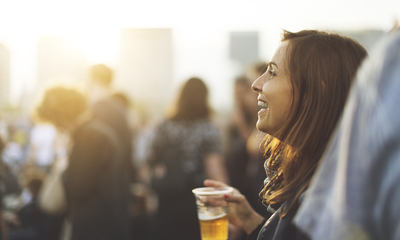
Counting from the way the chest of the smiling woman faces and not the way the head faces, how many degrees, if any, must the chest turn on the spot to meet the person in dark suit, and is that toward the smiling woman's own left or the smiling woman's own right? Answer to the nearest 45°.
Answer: approximately 45° to the smiling woman's own right

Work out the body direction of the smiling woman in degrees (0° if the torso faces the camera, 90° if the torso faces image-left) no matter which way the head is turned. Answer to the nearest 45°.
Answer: approximately 90°

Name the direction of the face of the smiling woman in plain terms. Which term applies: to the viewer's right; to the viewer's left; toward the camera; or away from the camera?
to the viewer's left
